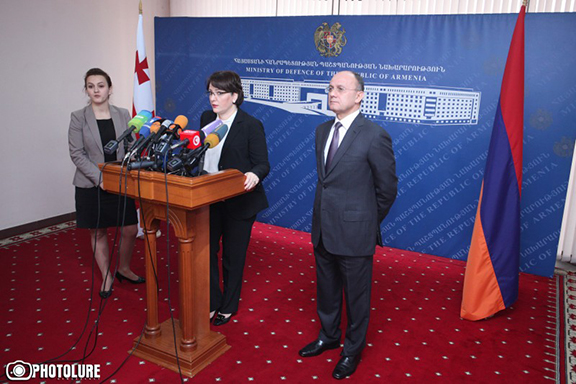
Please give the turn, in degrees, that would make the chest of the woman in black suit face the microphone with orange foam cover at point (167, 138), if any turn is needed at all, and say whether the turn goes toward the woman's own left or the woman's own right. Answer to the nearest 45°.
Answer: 0° — they already face it

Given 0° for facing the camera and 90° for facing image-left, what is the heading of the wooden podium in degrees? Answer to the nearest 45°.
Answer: approximately 45°

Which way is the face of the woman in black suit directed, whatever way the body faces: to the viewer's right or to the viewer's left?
to the viewer's left

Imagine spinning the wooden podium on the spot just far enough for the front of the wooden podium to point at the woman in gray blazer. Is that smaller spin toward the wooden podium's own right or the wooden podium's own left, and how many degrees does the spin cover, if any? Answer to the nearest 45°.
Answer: approximately 90° to the wooden podium's own right

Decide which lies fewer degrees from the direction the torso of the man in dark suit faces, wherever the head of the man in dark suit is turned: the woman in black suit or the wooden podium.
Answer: the wooden podium

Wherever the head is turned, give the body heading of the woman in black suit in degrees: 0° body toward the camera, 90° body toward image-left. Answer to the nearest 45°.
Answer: approximately 45°

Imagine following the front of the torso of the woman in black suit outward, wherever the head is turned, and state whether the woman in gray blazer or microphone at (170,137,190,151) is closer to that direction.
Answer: the microphone
